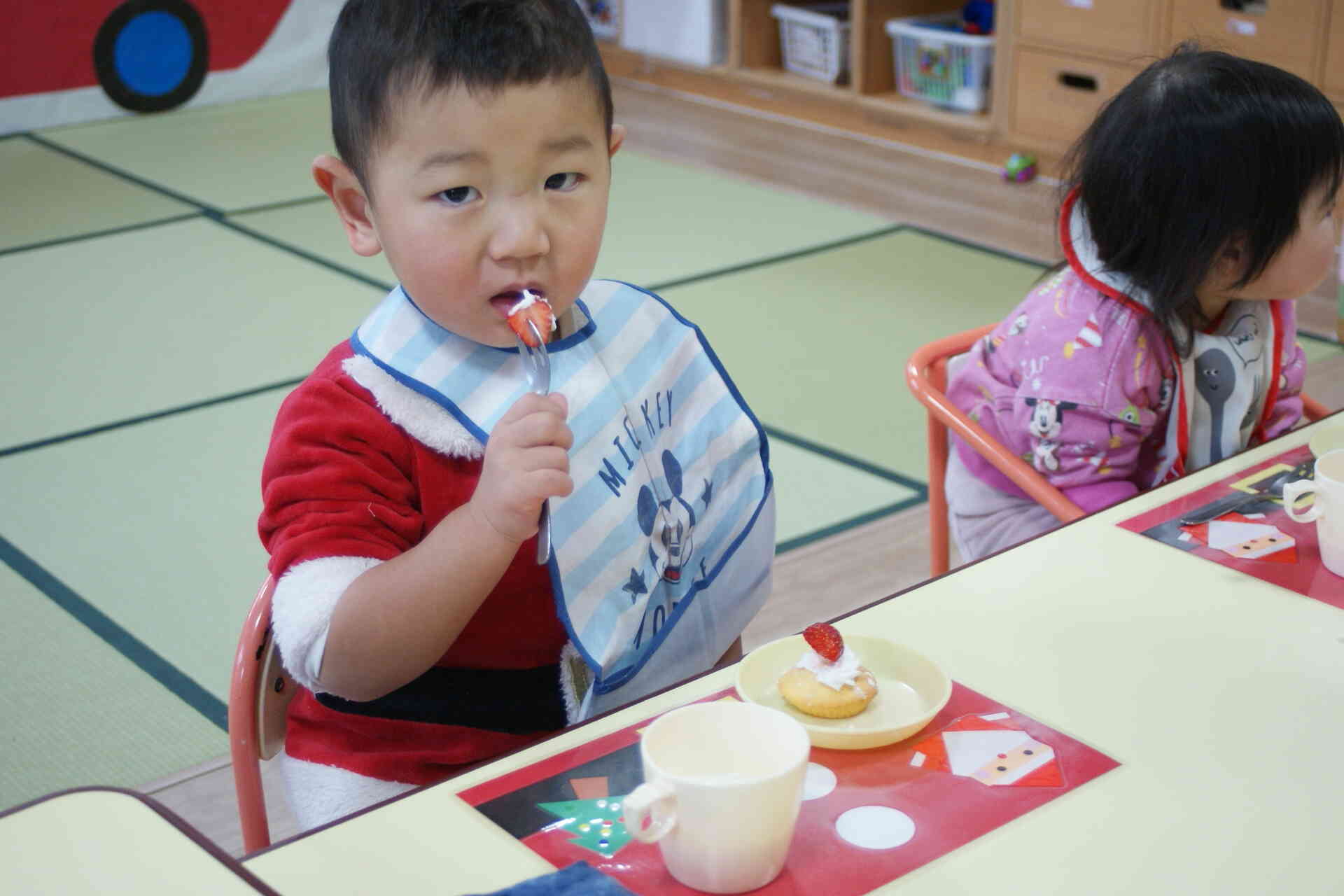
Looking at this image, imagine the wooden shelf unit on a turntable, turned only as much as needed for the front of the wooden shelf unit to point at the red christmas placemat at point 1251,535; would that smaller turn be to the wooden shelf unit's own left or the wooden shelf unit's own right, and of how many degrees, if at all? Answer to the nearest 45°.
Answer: approximately 45° to the wooden shelf unit's own left

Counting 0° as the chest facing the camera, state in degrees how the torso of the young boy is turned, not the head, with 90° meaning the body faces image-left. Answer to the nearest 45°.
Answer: approximately 315°

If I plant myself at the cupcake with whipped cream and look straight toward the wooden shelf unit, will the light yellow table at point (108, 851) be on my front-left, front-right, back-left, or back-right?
back-left

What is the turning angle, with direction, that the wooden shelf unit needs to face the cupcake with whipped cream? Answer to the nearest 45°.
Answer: approximately 45° to its left

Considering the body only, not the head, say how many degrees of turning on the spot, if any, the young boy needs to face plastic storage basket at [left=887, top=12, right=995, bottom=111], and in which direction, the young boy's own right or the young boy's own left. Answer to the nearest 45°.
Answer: approximately 135° to the young boy's own left

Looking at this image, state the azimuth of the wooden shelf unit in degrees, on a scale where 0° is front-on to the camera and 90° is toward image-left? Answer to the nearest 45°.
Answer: approximately 45°
